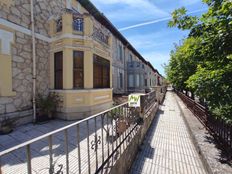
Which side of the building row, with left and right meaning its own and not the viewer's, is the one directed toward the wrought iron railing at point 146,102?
front

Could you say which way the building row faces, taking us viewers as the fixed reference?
facing the viewer and to the right of the viewer

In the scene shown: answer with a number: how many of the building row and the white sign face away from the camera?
0

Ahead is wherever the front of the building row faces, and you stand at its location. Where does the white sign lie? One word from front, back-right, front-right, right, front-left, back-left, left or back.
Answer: front

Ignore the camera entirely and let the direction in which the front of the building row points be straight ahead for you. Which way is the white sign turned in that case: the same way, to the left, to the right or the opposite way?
to the right

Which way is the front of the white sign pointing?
toward the camera

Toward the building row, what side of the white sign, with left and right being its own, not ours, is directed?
right

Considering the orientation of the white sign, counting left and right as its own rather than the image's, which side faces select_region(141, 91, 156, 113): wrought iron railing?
back
